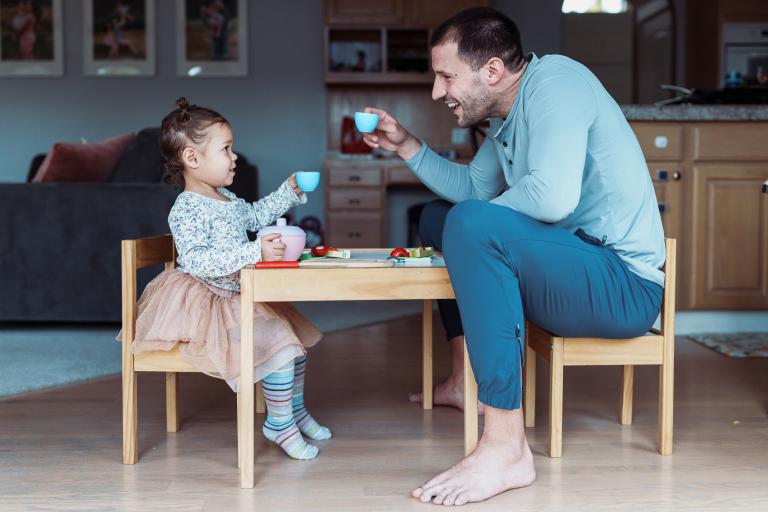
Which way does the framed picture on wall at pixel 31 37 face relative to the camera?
toward the camera

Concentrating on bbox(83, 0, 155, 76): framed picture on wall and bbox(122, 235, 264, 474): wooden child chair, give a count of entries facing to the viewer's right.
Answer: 1

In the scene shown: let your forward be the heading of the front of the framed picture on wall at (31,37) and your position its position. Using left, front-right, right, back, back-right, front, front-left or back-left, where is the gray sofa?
front

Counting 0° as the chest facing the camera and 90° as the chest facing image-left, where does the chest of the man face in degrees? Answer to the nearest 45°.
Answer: approximately 90°

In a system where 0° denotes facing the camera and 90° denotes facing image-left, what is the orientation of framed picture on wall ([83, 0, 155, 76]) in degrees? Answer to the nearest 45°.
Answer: approximately 0°

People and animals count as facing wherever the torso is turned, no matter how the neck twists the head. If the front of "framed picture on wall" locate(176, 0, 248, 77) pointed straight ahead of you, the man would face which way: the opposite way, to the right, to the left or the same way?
to the right

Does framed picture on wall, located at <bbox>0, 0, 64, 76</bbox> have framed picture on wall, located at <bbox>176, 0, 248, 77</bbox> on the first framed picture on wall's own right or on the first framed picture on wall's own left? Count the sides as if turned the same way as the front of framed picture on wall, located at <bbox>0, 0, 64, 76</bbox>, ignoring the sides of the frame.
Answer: on the first framed picture on wall's own left

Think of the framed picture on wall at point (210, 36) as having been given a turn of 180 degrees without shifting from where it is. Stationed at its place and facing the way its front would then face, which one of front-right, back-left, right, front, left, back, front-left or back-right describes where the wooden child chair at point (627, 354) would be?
back

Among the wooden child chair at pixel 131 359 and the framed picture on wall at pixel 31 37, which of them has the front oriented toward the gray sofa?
the framed picture on wall

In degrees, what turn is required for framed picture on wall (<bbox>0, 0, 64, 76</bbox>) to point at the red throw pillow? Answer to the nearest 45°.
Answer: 0° — it already faces it

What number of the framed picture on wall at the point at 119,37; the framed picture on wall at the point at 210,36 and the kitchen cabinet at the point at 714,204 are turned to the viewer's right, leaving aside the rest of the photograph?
0

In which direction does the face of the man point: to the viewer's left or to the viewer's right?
to the viewer's left

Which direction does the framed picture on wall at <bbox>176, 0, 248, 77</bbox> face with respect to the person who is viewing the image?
facing the viewer

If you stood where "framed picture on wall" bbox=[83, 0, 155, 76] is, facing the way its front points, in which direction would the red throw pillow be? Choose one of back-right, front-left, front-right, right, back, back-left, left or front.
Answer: front

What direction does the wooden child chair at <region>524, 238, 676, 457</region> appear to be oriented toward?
to the viewer's left
